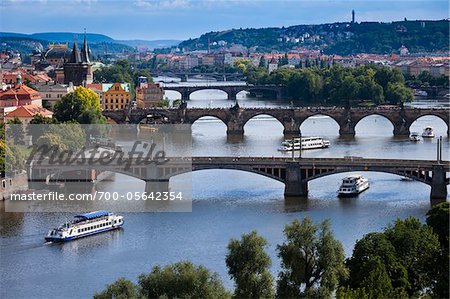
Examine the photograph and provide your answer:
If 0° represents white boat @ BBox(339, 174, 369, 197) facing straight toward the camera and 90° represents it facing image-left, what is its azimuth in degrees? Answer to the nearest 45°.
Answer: approximately 45°

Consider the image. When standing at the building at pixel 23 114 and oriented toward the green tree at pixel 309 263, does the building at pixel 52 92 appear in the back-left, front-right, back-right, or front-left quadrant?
back-left

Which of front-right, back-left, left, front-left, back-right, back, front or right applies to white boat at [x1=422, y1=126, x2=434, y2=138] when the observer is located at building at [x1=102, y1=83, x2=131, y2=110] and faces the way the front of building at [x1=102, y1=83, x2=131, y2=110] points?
front-left

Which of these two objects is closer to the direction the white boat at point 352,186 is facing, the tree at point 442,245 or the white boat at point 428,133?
the tree

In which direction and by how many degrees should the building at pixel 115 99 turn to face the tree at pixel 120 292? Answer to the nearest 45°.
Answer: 0° — it already faces it
